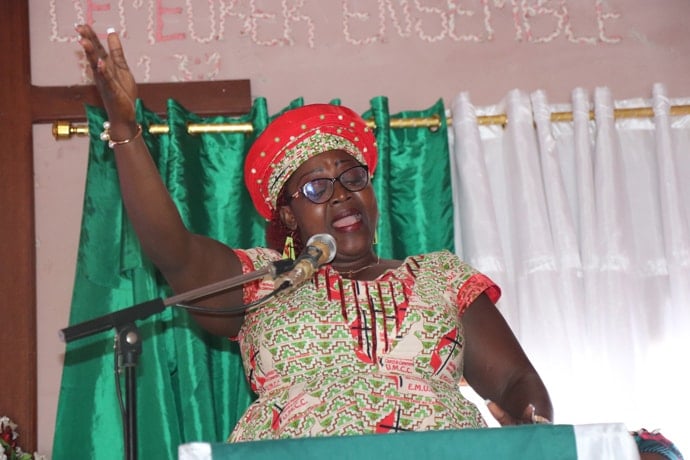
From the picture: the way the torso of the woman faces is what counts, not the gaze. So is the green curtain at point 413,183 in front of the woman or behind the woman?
behind

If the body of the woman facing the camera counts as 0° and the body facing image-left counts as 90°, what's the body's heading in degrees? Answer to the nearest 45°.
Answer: approximately 0°

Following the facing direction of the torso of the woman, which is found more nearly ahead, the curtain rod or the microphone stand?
the microphone stand

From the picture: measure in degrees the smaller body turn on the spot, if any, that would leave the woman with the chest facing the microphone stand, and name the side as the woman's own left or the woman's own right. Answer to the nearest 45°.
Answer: approximately 45° to the woman's own right

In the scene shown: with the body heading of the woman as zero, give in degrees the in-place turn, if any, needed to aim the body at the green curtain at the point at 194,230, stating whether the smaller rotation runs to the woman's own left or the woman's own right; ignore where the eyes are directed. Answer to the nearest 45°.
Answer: approximately 135° to the woman's own right
